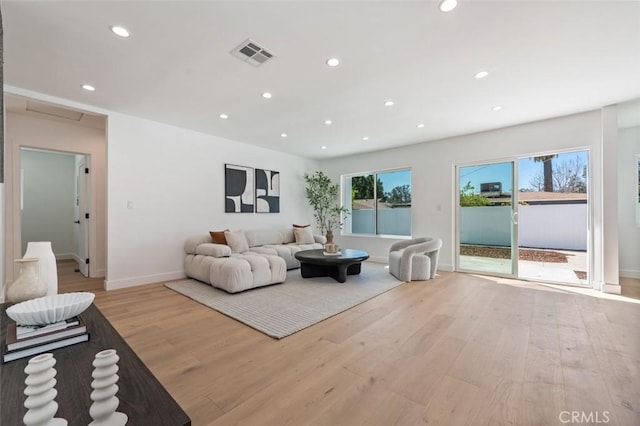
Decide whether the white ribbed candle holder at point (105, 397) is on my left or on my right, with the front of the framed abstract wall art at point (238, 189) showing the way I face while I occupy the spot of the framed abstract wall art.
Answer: on my right

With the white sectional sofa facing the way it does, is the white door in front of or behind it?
behind

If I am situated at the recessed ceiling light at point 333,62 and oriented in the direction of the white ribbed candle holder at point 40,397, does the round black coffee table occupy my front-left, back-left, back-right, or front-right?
back-right

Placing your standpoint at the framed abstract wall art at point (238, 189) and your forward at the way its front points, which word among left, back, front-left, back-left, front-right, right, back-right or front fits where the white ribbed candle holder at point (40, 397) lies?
front-right

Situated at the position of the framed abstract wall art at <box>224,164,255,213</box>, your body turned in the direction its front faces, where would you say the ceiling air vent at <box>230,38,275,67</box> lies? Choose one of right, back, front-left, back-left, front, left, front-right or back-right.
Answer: front-right

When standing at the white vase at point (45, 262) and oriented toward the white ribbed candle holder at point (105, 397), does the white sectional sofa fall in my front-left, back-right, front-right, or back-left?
back-left

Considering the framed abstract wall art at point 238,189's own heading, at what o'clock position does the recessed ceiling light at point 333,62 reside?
The recessed ceiling light is roughly at 1 o'clock from the framed abstract wall art.

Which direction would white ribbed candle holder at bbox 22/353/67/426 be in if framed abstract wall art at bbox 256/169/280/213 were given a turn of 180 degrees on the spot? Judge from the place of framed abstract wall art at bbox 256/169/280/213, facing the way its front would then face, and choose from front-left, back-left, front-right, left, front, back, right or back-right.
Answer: back-left

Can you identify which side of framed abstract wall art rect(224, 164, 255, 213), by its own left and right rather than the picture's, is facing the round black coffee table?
front

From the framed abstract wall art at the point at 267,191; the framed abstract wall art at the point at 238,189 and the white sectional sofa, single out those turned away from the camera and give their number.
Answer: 0

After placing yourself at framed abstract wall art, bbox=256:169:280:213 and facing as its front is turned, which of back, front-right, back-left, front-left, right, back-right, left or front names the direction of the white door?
back-right

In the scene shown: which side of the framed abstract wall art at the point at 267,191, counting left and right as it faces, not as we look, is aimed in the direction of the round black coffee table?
front

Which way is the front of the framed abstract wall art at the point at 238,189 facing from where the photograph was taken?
facing the viewer and to the right of the viewer

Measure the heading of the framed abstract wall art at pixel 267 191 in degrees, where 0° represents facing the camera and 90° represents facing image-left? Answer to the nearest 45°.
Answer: approximately 315°

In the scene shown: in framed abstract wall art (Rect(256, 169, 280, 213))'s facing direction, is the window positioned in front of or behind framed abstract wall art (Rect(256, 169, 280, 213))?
in front
